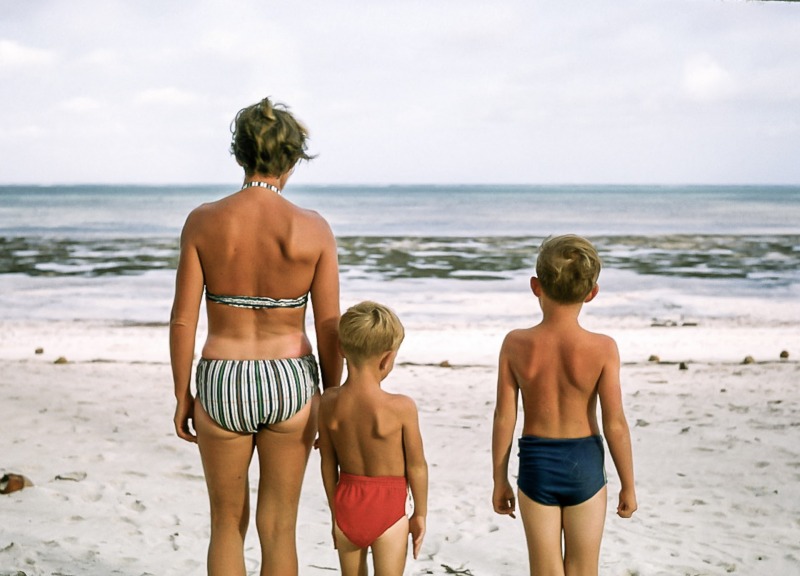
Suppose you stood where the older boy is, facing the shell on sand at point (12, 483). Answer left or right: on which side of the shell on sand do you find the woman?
left

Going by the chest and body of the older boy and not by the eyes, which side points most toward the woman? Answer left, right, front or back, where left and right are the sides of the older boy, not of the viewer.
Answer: left

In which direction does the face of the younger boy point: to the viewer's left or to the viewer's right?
to the viewer's right

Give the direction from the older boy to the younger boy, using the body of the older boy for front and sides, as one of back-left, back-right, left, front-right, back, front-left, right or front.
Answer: left

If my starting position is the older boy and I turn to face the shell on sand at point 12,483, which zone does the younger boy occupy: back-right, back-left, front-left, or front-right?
front-left

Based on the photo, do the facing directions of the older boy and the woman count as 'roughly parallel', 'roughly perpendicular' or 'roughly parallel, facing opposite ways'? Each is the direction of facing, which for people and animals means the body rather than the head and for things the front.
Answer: roughly parallel

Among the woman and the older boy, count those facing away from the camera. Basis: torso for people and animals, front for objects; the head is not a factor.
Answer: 2

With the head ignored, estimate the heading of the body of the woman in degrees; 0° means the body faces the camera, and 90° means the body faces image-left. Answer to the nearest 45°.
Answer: approximately 180°

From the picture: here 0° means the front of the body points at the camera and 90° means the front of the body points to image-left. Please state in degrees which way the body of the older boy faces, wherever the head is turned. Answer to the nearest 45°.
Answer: approximately 180°

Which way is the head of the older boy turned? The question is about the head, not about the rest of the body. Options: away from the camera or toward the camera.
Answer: away from the camera

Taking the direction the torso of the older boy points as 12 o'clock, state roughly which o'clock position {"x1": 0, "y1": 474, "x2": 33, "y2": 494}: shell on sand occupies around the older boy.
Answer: The shell on sand is roughly at 10 o'clock from the older boy.
